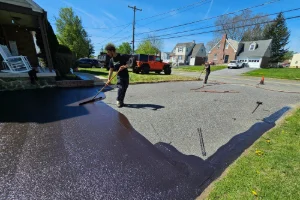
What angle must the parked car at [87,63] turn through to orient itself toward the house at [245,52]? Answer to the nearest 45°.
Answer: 0° — it already faces it

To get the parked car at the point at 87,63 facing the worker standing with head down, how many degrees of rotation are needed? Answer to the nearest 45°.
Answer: approximately 90° to its right

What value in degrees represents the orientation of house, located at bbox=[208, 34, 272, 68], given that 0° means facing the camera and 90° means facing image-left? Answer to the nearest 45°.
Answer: approximately 0°

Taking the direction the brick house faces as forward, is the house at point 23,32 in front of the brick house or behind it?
in front

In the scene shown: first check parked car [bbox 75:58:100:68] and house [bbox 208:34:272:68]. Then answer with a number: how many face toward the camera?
1

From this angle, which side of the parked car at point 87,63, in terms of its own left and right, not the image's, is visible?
right

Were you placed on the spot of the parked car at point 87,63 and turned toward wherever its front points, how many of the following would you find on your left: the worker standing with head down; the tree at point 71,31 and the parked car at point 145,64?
1

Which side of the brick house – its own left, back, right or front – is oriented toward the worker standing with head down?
front

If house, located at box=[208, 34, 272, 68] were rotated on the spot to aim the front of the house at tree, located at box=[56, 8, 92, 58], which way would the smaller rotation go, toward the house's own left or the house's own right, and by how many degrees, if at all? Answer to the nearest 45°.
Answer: approximately 45° to the house's own right

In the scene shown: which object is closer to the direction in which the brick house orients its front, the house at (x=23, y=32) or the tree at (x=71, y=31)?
the house

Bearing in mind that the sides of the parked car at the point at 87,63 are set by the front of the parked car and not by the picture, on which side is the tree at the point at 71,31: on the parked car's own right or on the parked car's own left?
on the parked car's own left

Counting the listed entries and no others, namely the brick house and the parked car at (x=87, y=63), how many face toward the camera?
1
